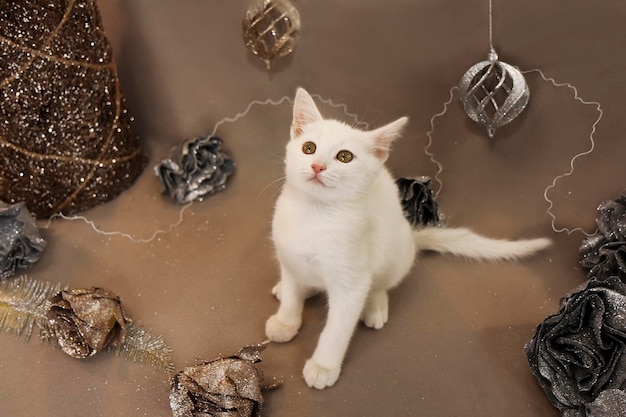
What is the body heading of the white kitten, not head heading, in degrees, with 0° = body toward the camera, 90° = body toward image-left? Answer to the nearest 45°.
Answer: approximately 45°

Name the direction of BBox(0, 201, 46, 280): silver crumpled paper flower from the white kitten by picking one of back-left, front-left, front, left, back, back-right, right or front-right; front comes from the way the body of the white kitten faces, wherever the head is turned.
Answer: front-right
